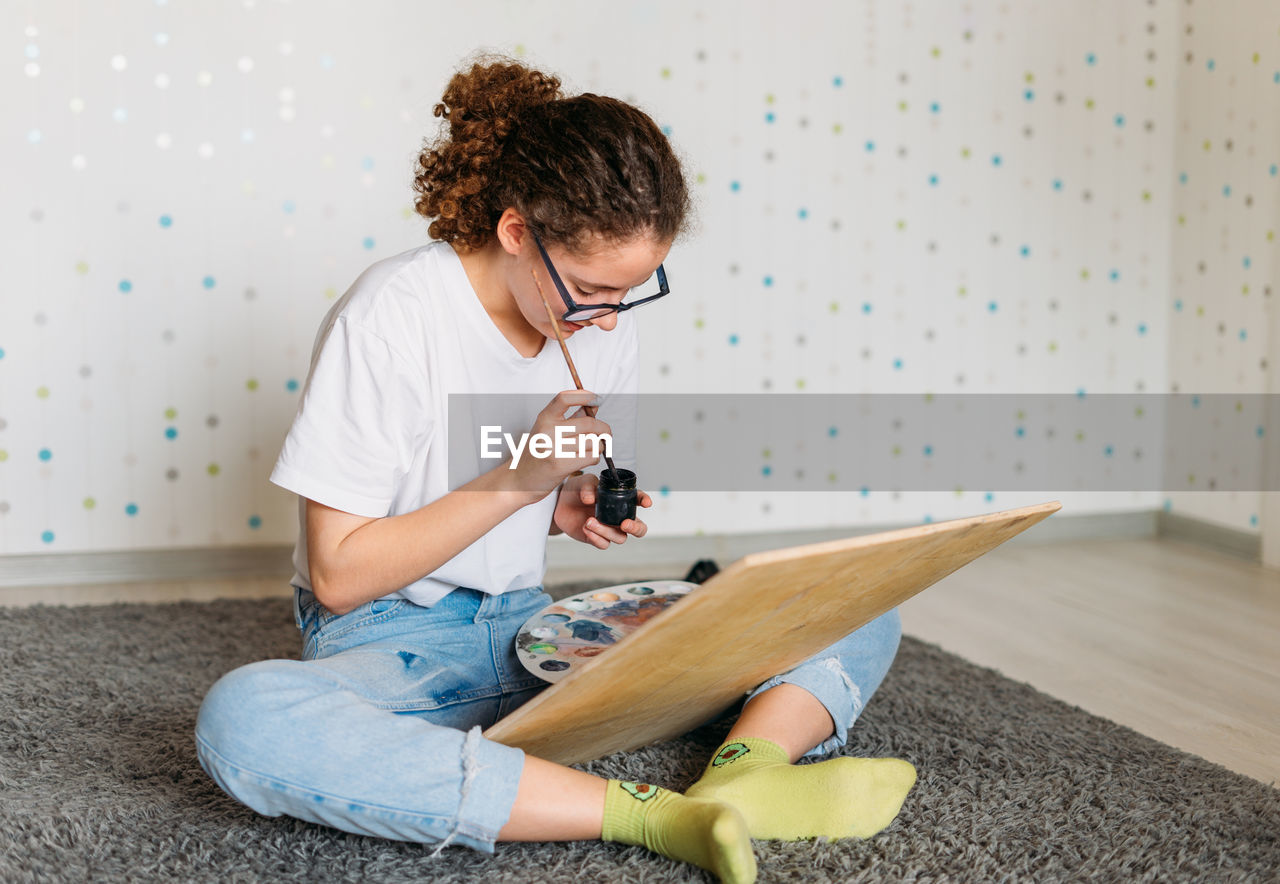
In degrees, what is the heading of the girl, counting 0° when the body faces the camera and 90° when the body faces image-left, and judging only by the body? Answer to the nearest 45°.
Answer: approximately 315°
